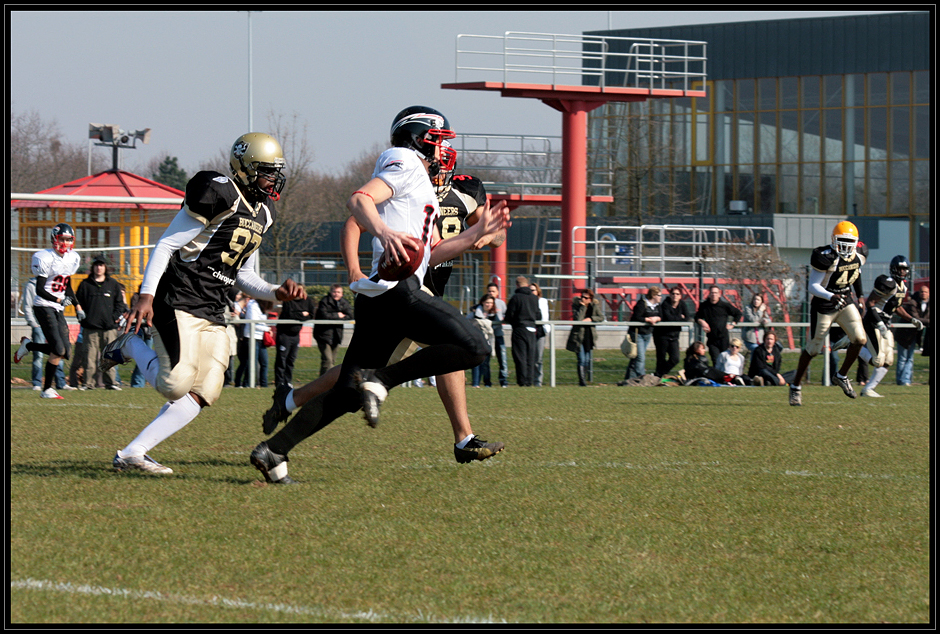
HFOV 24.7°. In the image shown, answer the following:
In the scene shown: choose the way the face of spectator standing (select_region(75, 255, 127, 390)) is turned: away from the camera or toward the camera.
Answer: toward the camera

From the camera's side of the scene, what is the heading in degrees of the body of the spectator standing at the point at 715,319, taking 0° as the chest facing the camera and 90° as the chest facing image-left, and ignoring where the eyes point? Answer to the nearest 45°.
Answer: approximately 0°

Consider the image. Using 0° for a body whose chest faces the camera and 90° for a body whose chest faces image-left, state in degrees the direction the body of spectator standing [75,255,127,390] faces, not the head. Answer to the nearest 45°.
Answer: approximately 0°

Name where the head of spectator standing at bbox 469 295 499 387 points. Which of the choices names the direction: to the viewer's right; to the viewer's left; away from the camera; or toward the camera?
toward the camera

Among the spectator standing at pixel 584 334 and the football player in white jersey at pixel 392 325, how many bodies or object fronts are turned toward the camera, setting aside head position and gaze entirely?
1

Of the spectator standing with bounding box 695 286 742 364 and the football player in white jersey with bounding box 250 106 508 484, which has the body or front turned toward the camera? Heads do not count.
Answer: the spectator standing

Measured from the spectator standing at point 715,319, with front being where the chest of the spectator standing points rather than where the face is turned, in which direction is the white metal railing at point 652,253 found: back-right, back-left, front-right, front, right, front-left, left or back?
back

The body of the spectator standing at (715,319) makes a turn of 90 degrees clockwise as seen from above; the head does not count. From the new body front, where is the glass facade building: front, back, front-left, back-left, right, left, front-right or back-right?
right

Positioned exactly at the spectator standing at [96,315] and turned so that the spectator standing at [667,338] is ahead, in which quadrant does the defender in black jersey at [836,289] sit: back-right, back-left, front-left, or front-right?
front-right

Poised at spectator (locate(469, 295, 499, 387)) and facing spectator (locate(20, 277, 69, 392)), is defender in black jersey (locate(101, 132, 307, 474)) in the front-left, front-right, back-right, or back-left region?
front-left
